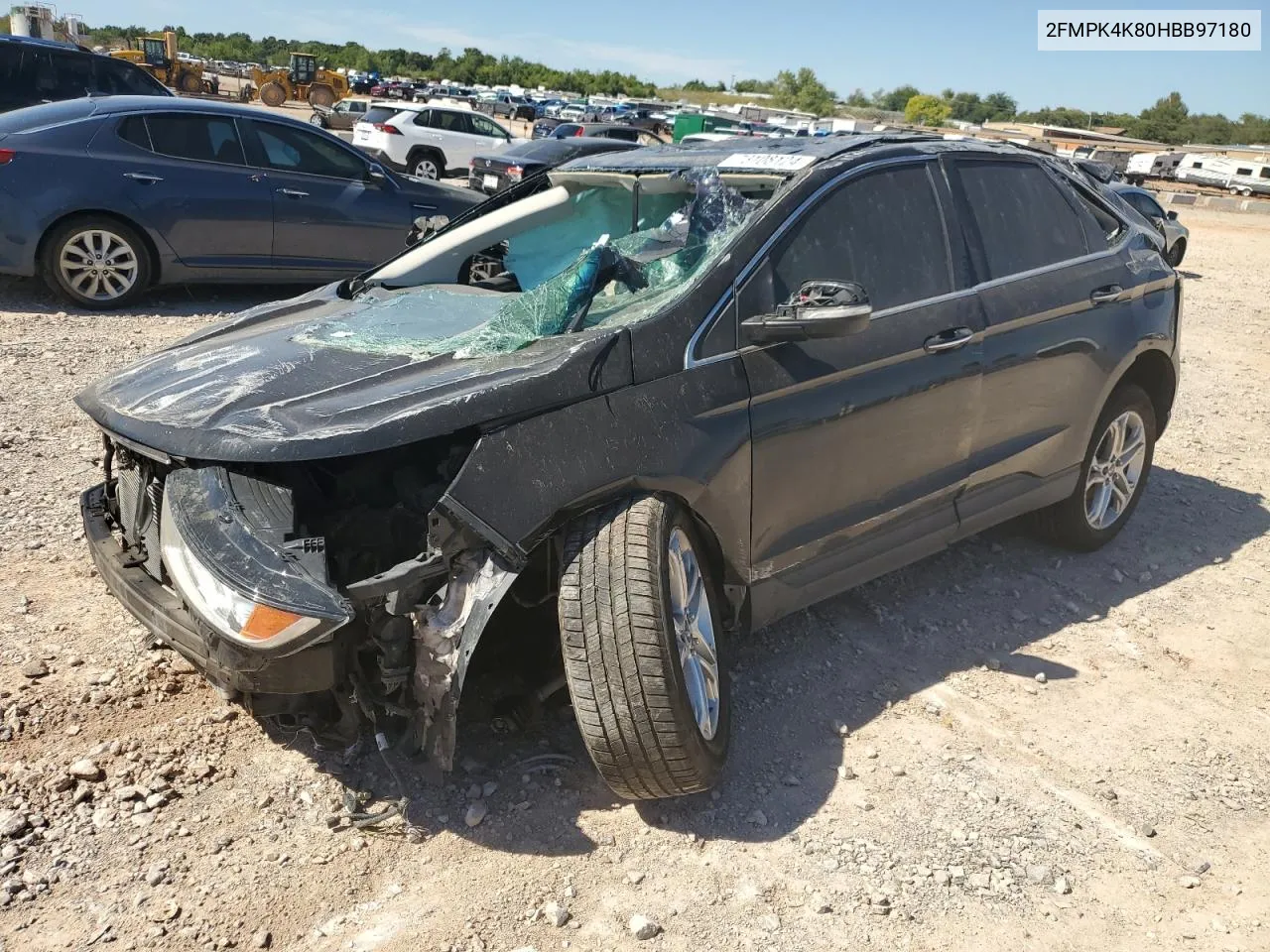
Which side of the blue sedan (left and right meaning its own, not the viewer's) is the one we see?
right

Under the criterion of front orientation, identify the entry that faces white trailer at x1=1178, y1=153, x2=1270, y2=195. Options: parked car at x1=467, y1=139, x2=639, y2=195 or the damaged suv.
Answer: the parked car

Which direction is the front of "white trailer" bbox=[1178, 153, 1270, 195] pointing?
to the viewer's left

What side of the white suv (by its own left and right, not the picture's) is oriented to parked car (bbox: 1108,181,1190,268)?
right

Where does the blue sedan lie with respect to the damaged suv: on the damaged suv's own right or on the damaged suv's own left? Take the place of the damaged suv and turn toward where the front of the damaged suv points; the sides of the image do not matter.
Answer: on the damaged suv's own right

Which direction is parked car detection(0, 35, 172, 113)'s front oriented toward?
to the viewer's right

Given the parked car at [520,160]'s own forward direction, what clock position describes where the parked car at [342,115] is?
the parked car at [342,115] is roughly at 10 o'clock from the parked car at [520,160].
